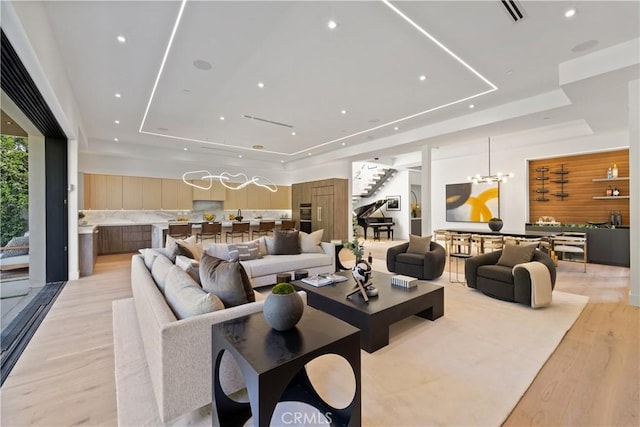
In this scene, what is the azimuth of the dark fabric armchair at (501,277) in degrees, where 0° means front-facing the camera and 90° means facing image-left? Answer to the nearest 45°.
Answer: approximately 45°

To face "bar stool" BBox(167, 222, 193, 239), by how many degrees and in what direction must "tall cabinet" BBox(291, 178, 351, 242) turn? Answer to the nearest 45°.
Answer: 0° — it already faces it

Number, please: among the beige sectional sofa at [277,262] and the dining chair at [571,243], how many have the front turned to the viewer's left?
1

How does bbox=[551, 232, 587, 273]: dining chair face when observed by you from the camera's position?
facing to the left of the viewer

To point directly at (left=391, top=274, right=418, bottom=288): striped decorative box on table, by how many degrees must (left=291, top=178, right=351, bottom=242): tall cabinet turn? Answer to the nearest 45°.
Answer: approximately 45° to its left

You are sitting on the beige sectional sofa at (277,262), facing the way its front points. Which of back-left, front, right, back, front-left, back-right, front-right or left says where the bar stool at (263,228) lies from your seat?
back-left

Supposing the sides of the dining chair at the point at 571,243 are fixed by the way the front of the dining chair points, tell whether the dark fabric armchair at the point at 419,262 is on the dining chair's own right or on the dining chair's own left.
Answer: on the dining chair's own left

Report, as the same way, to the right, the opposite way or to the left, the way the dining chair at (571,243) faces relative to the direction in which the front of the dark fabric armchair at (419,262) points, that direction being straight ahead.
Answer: to the right
